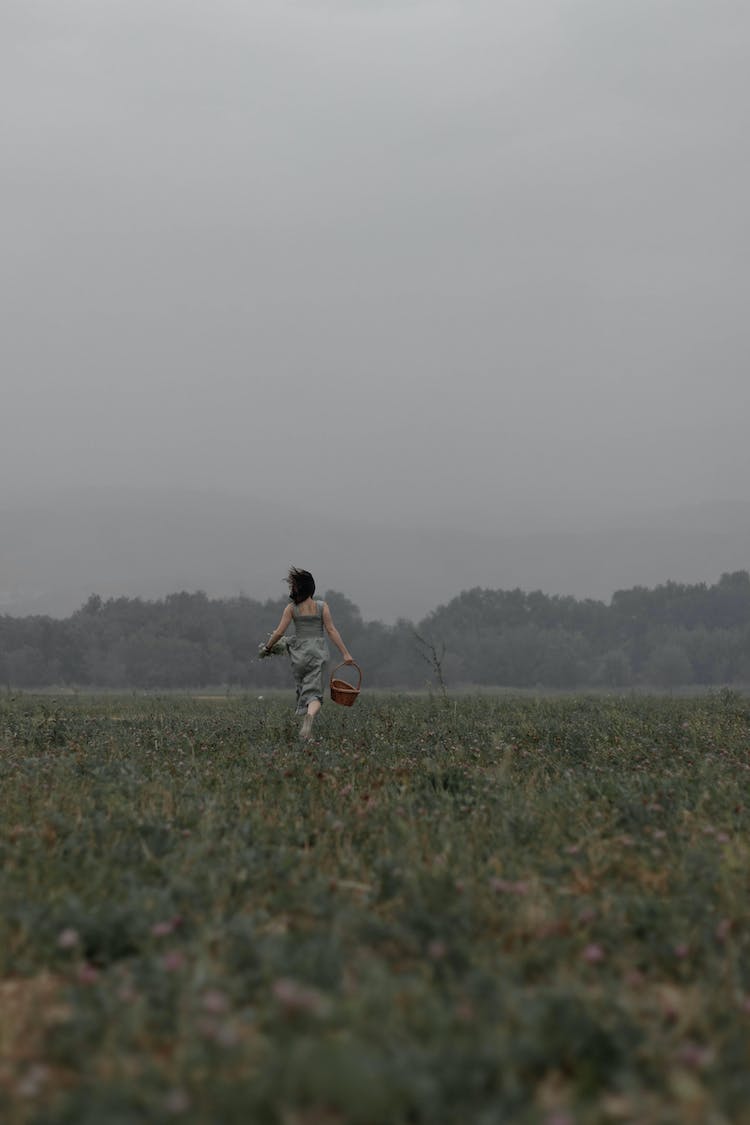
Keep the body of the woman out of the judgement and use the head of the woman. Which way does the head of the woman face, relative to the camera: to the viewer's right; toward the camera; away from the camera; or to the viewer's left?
away from the camera

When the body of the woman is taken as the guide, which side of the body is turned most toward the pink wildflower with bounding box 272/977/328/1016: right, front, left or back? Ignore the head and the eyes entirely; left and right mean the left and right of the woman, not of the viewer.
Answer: back

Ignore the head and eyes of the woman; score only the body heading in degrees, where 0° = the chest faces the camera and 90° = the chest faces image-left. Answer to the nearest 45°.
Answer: approximately 180°
